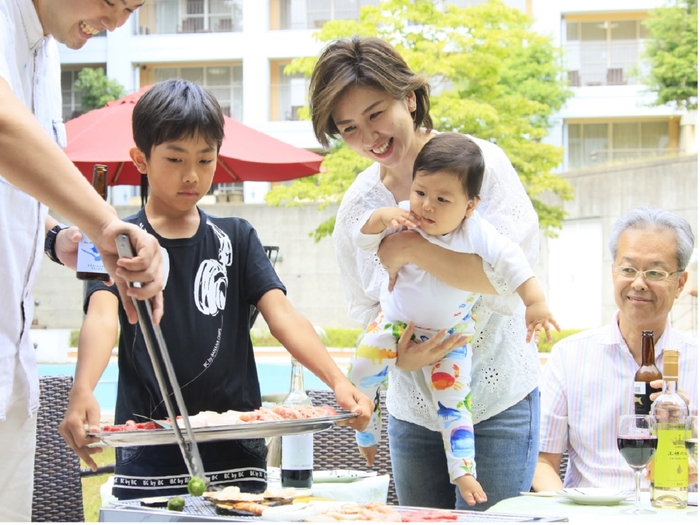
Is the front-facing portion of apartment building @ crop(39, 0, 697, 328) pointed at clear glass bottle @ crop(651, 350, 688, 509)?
yes

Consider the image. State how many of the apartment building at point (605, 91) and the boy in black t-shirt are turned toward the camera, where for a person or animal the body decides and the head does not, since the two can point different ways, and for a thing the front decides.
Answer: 2

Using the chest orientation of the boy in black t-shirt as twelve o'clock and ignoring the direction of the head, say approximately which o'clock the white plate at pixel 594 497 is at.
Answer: The white plate is roughly at 9 o'clock from the boy in black t-shirt.

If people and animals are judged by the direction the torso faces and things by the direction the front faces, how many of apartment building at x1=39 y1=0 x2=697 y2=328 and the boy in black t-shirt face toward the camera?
2

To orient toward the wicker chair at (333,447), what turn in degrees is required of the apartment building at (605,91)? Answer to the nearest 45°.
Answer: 0° — it already faces it

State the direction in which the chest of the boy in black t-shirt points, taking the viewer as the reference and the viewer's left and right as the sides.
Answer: facing the viewer

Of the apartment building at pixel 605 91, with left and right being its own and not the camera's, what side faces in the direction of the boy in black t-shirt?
front

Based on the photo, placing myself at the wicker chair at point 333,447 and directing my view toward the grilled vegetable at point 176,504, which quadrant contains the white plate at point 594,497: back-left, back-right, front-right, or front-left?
front-left

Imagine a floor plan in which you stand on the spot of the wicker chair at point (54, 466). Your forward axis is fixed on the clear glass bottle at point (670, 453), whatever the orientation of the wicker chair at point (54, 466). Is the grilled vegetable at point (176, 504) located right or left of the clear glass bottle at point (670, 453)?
right

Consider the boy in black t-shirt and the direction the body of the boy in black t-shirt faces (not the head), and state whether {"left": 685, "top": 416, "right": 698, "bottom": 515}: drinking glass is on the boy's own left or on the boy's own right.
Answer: on the boy's own left

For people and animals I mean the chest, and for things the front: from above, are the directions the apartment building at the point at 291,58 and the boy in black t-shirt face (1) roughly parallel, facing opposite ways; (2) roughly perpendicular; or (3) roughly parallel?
roughly parallel

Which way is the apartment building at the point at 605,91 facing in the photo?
toward the camera

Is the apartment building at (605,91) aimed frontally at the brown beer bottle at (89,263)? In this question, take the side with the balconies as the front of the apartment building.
yes

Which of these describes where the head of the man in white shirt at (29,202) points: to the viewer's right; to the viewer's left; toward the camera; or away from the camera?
to the viewer's right

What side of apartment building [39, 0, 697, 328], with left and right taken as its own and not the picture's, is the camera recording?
front
